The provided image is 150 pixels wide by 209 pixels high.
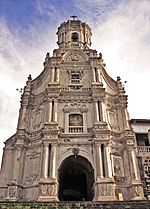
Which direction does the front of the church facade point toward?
toward the camera
